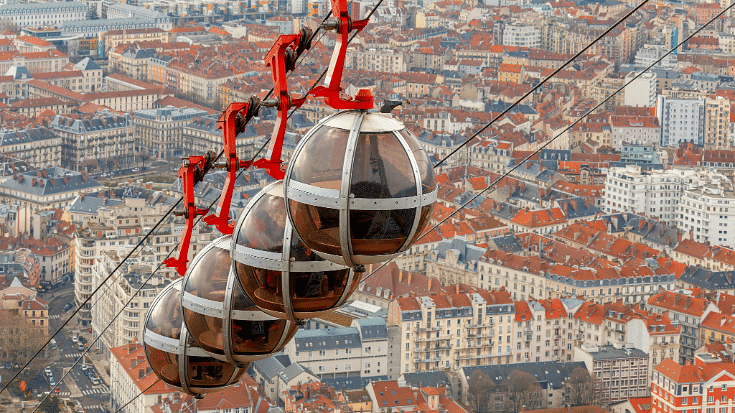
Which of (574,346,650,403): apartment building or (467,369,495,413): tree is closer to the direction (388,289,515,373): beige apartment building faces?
the tree

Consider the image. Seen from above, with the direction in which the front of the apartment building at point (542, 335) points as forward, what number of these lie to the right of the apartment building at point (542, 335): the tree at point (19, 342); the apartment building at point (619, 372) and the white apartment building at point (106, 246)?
2

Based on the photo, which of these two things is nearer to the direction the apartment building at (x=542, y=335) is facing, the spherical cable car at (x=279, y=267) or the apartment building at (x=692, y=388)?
the spherical cable car

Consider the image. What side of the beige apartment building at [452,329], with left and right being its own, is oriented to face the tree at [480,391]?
front

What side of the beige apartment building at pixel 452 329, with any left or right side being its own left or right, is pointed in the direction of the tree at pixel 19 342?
right

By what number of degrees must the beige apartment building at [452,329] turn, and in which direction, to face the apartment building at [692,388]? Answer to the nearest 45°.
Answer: approximately 45° to its left

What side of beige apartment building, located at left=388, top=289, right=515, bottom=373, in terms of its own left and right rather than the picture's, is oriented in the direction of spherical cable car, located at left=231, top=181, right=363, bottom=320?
front

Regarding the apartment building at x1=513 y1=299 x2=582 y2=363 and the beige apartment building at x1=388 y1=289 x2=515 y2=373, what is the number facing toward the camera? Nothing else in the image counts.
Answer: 2

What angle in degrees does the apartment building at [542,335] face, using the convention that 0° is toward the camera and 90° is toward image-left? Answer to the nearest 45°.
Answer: approximately 0°

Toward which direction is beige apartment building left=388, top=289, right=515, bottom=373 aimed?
toward the camera

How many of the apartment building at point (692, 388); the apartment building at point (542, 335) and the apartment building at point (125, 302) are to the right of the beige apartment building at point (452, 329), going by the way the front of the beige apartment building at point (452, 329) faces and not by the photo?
1

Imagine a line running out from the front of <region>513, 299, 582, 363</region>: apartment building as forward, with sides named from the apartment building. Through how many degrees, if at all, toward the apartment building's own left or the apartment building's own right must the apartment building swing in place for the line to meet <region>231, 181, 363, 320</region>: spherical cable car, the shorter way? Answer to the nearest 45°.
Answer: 0° — it already faces it

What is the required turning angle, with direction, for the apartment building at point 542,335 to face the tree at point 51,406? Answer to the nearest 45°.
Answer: approximately 45° to its right
